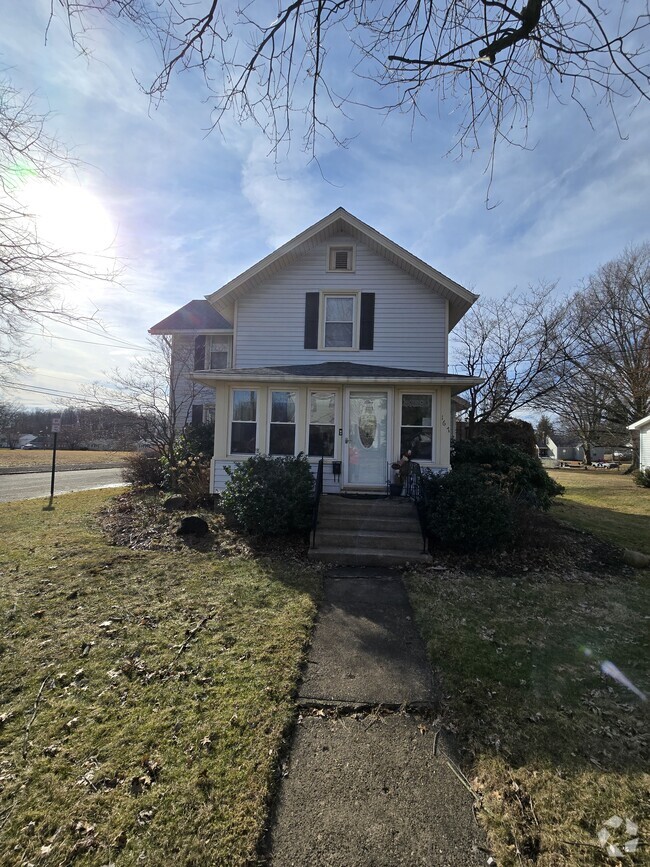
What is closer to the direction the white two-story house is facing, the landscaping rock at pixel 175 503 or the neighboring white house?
the landscaping rock

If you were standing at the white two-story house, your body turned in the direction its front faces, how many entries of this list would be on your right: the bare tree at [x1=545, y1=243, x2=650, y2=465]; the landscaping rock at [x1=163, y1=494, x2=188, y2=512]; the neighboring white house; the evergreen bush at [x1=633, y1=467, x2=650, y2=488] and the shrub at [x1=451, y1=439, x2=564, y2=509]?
1

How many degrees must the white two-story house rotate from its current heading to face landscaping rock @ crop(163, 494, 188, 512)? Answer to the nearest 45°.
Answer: approximately 90° to its right

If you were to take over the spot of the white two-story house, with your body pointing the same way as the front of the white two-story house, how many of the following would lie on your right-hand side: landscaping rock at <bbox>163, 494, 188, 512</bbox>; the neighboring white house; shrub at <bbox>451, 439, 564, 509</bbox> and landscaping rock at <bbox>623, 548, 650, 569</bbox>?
1

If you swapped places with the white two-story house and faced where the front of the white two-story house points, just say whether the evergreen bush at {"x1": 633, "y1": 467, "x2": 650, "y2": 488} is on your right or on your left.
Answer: on your left

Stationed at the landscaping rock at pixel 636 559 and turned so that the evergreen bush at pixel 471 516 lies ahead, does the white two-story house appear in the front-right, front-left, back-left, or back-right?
front-right

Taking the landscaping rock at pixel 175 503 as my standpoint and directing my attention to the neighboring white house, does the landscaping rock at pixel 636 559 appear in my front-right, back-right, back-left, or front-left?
front-right

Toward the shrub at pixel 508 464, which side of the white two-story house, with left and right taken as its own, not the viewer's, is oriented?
left

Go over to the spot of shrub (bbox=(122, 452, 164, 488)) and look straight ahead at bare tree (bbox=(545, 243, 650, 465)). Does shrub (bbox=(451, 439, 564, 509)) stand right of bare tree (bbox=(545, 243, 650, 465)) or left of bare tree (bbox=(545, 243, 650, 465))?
right

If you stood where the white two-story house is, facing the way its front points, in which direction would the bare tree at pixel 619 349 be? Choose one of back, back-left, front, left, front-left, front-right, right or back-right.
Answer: back-left

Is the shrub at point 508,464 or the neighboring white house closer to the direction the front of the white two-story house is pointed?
the shrub

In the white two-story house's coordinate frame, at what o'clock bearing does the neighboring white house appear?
The neighboring white house is roughly at 8 o'clock from the white two-story house.

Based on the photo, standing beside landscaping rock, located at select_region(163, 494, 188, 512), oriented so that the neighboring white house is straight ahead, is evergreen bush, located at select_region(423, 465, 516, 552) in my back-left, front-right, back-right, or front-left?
front-right

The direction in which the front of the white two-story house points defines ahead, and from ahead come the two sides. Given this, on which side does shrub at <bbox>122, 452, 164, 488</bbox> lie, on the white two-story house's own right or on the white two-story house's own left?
on the white two-story house's own right

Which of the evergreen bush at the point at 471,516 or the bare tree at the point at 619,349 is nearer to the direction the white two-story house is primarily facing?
the evergreen bush

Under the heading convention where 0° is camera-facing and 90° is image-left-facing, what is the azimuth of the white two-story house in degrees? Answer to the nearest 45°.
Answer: approximately 0°

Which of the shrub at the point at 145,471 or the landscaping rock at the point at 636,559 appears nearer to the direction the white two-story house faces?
the landscaping rock
